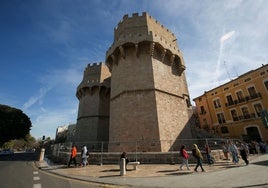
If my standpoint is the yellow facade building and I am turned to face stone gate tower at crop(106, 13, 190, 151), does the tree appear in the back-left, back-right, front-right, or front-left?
front-right

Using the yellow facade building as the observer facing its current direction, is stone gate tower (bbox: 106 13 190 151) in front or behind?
in front

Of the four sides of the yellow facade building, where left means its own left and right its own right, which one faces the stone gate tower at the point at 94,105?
front

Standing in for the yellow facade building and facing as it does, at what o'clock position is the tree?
The tree is roughly at 1 o'clock from the yellow facade building.

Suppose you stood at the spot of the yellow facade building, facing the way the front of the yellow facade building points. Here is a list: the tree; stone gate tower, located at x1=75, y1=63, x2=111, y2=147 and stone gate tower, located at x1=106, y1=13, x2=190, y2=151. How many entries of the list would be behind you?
0

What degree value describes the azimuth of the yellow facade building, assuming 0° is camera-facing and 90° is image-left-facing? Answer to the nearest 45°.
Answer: approximately 45°

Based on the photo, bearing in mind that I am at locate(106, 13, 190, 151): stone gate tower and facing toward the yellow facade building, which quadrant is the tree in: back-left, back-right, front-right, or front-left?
back-left
